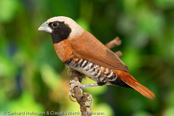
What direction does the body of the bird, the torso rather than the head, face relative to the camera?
to the viewer's left
